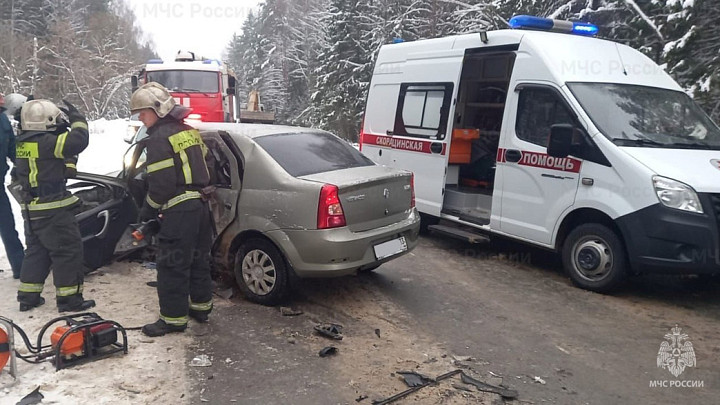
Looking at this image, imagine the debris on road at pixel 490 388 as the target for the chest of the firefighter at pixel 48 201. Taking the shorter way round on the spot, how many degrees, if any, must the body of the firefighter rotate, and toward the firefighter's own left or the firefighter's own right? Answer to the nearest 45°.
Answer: approximately 90° to the firefighter's own right

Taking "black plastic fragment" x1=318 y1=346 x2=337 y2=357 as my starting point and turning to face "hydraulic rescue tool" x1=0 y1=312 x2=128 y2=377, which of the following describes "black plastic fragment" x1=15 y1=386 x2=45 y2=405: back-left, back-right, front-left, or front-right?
front-left

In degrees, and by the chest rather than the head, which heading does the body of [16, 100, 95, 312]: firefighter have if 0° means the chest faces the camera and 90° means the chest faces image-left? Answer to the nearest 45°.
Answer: approximately 225°

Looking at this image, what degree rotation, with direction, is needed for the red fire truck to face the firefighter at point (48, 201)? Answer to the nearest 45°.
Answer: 0° — it already faces them

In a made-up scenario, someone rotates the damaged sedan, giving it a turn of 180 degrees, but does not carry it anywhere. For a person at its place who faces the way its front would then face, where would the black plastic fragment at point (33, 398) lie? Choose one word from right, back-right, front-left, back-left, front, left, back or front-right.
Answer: right

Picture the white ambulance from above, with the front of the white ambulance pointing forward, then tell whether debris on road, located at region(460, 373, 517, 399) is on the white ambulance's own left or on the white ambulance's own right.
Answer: on the white ambulance's own right

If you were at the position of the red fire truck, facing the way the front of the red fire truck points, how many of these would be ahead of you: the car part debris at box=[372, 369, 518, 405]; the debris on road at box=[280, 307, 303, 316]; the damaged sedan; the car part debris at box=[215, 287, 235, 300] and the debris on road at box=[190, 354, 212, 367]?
5

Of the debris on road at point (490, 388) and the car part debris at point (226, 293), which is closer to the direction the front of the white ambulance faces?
the debris on road

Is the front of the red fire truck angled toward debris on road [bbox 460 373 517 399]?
yes

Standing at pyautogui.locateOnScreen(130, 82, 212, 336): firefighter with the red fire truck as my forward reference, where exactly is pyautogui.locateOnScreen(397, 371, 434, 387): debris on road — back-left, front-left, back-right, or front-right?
back-right

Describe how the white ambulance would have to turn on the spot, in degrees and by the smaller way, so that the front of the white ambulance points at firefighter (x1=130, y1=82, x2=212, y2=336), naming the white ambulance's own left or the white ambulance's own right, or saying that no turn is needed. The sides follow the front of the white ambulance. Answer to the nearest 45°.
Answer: approximately 90° to the white ambulance's own right

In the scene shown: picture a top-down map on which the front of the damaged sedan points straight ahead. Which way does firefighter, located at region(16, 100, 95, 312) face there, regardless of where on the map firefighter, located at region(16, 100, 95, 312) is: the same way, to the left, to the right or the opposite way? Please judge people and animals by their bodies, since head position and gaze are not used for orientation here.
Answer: to the right

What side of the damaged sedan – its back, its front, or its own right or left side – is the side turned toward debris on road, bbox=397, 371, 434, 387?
back

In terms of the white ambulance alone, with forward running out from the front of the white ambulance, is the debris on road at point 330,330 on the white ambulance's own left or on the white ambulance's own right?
on the white ambulance's own right

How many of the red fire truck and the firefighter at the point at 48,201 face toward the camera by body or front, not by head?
1

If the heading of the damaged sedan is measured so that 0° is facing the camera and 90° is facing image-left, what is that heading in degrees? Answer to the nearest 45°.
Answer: approximately 135°

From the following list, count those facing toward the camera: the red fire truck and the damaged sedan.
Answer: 1

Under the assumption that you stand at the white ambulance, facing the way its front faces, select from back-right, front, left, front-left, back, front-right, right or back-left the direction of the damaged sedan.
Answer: right

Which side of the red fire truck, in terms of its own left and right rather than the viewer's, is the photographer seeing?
front

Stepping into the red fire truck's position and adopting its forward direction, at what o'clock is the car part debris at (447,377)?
The car part debris is roughly at 12 o'clock from the red fire truck.
